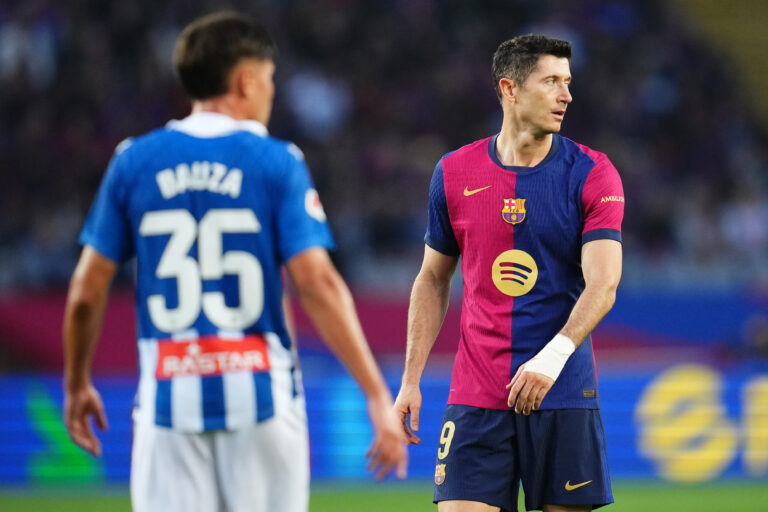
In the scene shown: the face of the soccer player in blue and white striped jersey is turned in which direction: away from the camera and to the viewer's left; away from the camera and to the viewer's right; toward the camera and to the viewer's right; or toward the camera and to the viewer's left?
away from the camera and to the viewer's right

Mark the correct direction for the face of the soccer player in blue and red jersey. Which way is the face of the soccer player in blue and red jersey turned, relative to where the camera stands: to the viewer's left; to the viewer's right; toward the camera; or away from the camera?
to the viewer's right

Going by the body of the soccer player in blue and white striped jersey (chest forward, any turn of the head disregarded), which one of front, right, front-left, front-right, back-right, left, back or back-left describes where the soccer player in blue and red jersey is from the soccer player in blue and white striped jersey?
front-right

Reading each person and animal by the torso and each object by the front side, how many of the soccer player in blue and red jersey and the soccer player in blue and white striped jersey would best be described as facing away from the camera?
1

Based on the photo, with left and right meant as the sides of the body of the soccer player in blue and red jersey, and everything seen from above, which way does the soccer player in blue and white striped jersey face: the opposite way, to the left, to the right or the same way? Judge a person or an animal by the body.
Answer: the opposite way

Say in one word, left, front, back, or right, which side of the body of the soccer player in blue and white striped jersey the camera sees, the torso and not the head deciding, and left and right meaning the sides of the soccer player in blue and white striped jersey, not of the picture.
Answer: back

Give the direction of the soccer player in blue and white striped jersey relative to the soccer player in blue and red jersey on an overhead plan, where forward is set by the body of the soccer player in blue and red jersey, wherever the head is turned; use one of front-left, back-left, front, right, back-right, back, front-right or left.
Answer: front-right

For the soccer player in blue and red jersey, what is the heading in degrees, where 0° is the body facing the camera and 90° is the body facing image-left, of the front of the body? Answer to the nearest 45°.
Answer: approximately 0°
